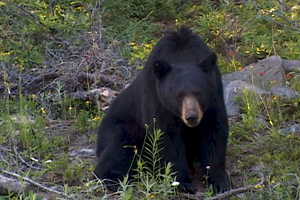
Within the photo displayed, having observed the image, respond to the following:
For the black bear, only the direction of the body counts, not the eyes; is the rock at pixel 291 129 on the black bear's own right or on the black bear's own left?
on the black bear's own left

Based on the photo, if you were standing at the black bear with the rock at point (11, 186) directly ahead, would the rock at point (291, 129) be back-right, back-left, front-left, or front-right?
back-right

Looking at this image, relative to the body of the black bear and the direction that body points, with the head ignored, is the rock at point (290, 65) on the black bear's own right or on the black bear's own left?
on the black bear's own left

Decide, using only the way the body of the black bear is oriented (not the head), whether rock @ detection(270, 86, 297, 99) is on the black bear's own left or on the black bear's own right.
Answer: on the black bear's own left

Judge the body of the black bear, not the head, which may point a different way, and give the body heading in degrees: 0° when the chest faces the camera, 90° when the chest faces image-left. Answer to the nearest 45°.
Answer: approximately 315°

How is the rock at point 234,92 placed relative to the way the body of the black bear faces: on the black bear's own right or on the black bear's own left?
on the black bear's own left
